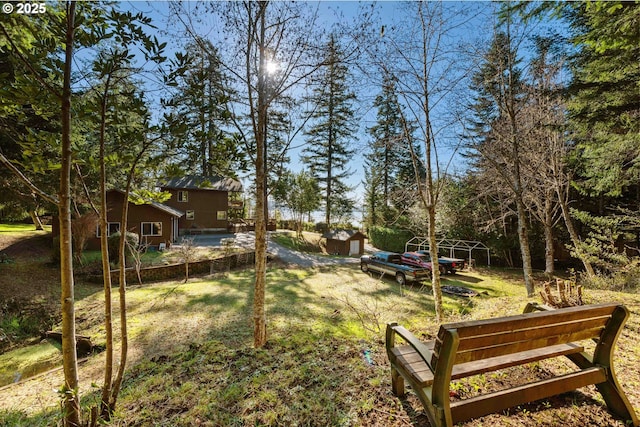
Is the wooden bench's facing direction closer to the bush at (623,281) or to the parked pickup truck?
the parked pickup truck

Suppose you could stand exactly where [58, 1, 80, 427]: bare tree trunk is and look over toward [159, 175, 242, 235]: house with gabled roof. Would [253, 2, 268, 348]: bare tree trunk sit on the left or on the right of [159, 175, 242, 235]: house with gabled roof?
right

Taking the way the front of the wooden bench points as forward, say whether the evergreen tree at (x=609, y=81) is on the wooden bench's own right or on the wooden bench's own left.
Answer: on the wooden bench's own right

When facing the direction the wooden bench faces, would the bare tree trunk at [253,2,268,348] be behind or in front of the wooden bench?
in front

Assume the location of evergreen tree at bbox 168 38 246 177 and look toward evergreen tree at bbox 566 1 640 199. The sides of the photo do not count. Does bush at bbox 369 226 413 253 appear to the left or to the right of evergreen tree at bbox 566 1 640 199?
left

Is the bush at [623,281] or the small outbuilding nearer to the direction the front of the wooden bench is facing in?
the small outbuilding

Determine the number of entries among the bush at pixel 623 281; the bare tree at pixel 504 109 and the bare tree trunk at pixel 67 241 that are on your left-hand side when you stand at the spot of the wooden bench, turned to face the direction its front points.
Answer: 1
